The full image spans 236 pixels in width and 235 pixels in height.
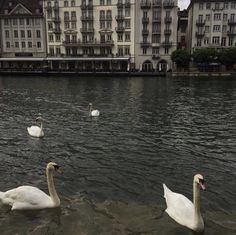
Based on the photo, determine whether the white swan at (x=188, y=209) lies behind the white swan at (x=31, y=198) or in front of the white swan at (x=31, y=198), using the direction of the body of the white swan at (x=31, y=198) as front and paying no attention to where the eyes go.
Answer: in front

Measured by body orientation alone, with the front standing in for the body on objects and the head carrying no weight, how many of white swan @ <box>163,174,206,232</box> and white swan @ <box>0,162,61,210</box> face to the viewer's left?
0

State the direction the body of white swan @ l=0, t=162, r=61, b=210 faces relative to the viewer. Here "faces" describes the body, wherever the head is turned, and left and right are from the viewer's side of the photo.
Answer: facing to the right of the viewer

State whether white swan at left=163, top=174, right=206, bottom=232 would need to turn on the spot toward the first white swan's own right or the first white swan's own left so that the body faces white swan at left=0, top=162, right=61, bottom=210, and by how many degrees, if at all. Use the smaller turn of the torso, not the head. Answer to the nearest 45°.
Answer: approximately 135° to the first white swan's own right
